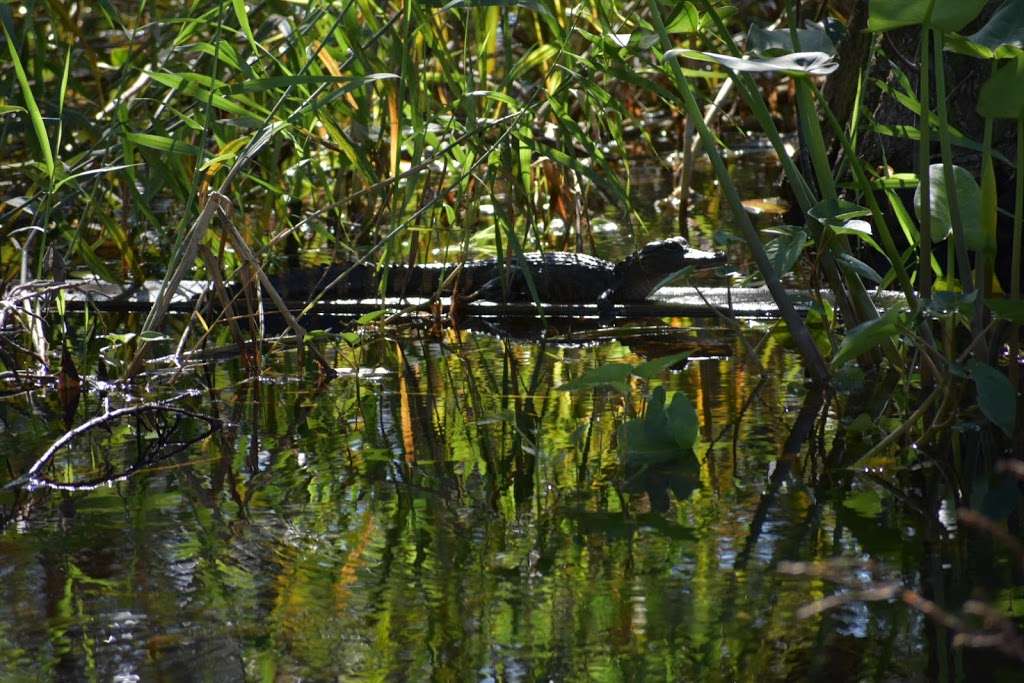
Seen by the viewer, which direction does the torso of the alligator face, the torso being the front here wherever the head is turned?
to the viewer's right
